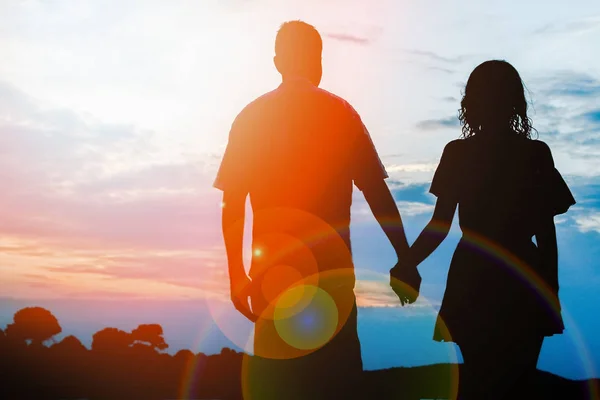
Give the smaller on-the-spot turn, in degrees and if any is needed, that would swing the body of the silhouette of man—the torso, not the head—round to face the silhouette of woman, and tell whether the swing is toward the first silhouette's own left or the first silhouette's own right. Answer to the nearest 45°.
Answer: approximately 90° to the first silhouette's own right

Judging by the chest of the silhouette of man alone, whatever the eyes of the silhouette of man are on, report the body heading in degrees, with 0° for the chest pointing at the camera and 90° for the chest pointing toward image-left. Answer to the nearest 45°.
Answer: approximately 180°

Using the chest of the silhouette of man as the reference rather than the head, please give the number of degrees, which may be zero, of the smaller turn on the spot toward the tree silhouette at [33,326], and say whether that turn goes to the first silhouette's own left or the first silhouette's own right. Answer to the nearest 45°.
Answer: approximately 45° to the first silhouette's own left
